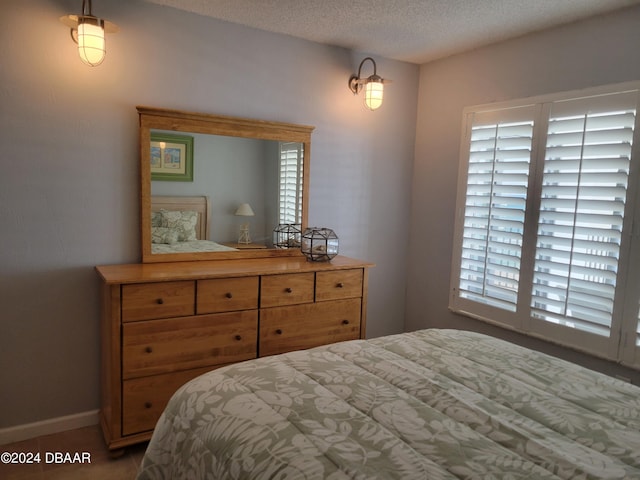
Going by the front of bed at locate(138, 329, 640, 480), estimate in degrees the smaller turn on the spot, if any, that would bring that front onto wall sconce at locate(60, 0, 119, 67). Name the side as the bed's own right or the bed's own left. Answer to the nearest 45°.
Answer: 0° — it already faces it

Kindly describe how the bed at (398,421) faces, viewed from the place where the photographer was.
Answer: facing away from the viewer and to the left of the viewer

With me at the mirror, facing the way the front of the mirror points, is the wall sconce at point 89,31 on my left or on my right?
on my right

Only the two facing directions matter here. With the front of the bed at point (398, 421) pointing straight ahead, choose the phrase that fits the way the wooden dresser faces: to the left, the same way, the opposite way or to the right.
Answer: the opposite way

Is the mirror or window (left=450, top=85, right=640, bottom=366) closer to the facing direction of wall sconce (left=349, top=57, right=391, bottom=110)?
the window

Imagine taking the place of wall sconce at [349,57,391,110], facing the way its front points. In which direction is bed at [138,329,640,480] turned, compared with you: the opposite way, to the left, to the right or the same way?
the opposite way

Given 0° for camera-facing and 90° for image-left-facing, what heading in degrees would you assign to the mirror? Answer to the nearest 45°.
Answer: approximately 315°

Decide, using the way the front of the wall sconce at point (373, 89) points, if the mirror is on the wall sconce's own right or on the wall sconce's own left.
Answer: on the wall sconce's own right

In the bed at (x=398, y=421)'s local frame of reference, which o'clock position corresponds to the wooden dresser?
The wooden dresser is roughly at 12 o'clock from the bed.

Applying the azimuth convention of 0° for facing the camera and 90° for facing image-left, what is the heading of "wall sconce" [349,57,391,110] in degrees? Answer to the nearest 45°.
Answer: approximately 315°

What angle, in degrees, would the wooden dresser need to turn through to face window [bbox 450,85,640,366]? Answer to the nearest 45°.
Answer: approximately 45° to its left

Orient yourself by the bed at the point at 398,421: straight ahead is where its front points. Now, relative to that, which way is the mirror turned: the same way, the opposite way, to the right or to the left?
the opposite way
